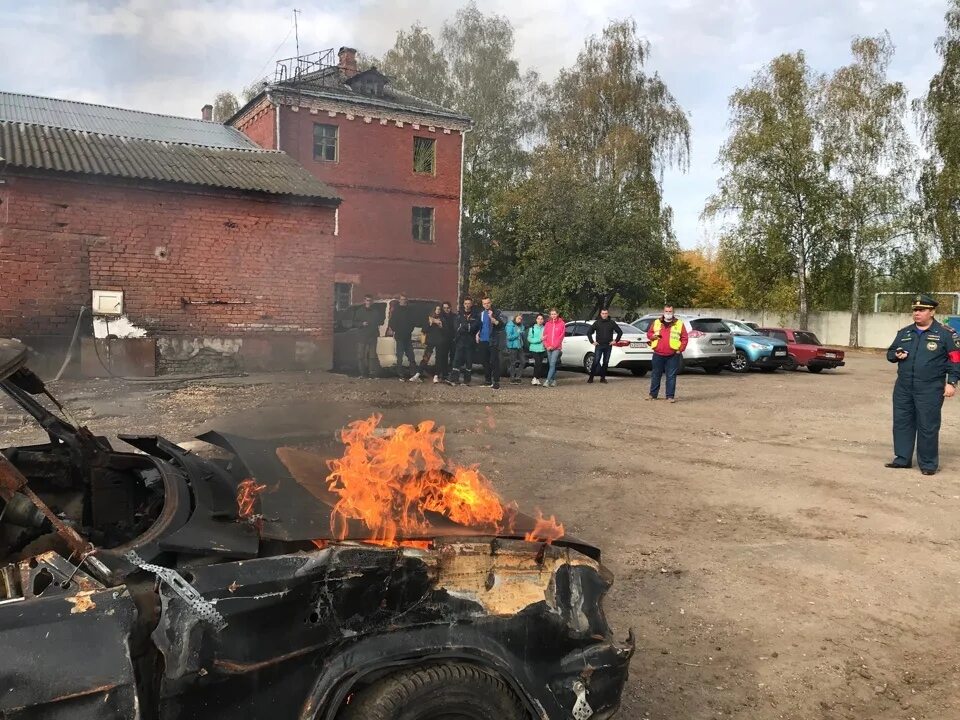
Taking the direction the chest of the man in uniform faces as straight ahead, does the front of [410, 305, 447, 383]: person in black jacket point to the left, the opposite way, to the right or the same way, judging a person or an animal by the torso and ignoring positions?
to the left

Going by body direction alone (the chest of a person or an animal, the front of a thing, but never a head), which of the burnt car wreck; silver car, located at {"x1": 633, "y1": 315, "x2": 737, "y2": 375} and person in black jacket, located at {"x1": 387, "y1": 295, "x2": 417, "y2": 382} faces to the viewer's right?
the burnt car wreck

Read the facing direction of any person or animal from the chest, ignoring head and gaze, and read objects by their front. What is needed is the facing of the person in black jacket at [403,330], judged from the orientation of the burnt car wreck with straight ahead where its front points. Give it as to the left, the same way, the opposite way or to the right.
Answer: to the right

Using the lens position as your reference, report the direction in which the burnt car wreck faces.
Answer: facing to the right of the viewer

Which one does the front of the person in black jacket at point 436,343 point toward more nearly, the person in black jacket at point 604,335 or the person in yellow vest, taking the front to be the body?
the person in yellow vest

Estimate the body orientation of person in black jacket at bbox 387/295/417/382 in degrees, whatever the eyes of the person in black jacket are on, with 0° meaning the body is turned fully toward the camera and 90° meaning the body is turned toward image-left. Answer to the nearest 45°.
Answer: approximately 0°

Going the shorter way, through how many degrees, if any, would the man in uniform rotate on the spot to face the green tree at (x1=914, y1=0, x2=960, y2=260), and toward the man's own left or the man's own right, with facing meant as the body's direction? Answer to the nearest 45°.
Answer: approximately 135° to the man's own right
